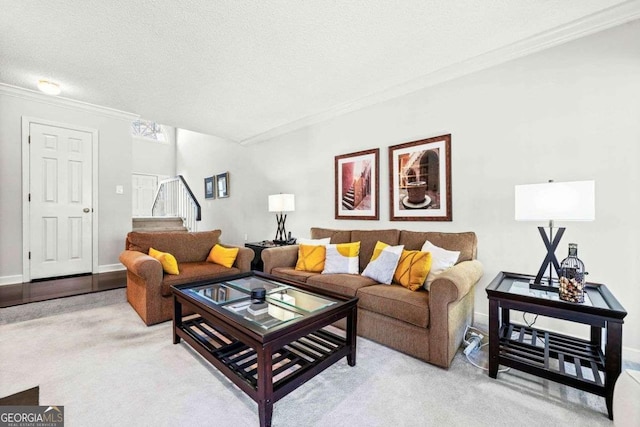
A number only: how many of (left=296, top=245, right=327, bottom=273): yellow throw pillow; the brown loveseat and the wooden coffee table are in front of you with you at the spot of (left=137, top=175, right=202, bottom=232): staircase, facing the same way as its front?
3

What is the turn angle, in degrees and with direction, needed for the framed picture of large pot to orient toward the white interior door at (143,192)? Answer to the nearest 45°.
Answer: approximately 45° to its right

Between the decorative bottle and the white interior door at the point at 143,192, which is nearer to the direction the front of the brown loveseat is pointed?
the decorative bottle

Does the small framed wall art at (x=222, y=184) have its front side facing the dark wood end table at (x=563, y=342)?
no

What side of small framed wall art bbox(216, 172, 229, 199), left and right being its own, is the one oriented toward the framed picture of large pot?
left

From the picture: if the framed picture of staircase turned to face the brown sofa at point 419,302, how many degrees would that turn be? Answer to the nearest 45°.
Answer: approximately 45° to its left

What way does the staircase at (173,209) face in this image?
toward the camera

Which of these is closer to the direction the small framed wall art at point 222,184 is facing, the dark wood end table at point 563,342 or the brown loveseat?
the brown loveseat

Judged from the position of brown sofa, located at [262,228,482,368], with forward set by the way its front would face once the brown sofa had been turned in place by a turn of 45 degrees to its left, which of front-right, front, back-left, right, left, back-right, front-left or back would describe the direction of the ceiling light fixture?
right

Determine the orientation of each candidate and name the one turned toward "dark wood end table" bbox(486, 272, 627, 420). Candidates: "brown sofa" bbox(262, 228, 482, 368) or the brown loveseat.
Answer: the brown loveseat

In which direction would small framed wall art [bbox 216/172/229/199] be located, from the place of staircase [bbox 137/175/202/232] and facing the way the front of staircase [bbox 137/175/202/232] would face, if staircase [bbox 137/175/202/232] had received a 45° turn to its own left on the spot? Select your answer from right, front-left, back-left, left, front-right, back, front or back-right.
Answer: front

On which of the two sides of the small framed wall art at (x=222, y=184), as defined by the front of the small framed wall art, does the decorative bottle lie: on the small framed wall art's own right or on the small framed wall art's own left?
on the small framed wall art's own left

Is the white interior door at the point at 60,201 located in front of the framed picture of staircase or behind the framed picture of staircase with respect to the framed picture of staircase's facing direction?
in front

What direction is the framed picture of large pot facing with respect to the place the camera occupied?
facing the viewer and to the left of the viewer

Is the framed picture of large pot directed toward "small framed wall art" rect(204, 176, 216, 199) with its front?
no

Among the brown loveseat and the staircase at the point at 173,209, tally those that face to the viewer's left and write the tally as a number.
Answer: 0

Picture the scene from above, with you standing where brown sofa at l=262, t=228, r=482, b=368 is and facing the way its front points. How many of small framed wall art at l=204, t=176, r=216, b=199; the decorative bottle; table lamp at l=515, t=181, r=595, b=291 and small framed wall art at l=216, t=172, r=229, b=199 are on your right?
2

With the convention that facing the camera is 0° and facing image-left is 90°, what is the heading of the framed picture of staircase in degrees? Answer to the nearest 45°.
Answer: approximately 45°

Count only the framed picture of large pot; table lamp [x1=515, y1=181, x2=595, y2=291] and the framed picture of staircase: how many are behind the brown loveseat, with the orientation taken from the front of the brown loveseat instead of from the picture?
0
